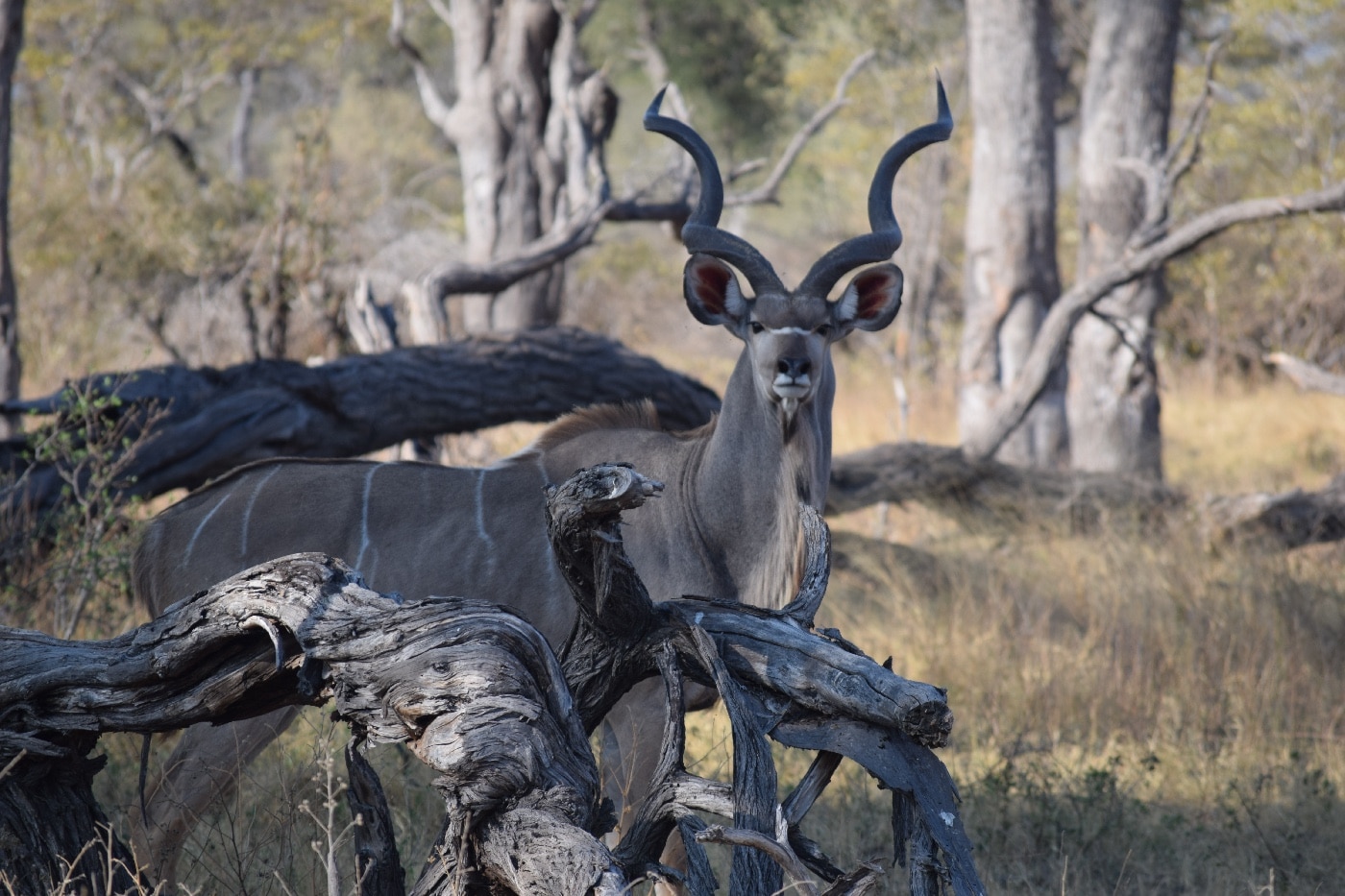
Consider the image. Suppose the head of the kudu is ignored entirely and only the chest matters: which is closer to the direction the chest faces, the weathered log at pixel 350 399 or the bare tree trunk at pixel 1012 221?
the bare tree trunk

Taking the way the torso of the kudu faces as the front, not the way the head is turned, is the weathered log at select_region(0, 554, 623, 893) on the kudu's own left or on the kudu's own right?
on the kudu's own right

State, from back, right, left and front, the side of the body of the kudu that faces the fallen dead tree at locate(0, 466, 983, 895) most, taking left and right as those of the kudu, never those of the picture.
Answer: right

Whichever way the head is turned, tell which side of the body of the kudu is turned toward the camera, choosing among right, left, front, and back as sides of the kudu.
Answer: right

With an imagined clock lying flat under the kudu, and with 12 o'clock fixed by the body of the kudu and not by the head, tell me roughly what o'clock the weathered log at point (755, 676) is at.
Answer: The weathered log is roughly at 3 o'clock from the kudu.

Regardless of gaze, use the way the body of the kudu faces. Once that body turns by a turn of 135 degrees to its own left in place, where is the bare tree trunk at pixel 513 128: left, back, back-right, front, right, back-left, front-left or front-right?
front-right

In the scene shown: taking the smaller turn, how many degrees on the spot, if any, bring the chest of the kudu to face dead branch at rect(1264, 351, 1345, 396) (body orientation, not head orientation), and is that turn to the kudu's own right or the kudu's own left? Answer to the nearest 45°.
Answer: approximately 45° to the kudu's own left

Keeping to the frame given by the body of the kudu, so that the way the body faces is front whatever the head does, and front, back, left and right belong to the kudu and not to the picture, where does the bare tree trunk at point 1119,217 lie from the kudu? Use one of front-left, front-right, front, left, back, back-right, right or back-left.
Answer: front-left

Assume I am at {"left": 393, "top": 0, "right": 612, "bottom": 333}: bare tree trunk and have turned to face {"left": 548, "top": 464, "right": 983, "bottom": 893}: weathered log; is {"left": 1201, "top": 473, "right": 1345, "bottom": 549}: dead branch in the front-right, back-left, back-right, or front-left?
front-left

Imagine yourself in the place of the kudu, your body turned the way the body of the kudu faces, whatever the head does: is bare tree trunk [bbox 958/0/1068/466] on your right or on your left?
on your left

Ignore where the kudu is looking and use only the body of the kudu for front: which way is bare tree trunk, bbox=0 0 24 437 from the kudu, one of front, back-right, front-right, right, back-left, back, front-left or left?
back-left

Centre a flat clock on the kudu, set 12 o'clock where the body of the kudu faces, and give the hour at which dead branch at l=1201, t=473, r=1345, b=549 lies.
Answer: The dead branch is roughly at 11 o'clock from the kudu.

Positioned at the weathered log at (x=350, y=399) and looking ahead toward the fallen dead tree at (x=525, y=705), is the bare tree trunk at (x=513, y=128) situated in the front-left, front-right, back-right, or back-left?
back-left

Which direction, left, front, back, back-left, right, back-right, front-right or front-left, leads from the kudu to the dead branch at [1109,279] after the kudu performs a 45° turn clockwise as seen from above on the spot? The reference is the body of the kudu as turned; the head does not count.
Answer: left

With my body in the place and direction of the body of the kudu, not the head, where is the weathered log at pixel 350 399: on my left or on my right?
on my left
